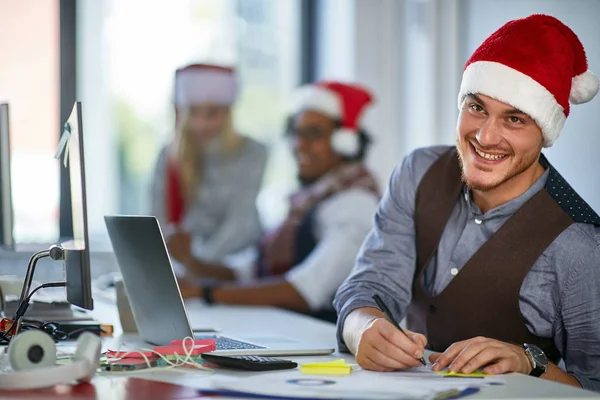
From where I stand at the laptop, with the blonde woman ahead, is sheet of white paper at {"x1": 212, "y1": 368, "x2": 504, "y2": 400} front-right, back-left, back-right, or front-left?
back-right

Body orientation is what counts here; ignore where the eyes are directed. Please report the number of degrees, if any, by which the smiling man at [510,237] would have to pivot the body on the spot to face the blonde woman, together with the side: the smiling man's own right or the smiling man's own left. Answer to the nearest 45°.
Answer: approximately 90° to the smiling man's own right

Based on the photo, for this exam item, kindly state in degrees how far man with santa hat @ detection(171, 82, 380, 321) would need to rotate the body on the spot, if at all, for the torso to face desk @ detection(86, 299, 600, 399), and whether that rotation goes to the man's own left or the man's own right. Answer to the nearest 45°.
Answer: approximately 45° to the man's own left

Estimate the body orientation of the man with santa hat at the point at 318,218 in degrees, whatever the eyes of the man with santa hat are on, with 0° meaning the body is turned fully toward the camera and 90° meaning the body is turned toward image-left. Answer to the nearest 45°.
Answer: approximately 45°

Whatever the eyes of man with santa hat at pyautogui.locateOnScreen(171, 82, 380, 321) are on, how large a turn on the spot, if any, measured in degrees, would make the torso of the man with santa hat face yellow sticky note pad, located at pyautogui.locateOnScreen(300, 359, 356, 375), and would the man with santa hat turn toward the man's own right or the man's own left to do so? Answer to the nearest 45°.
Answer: approximately 45° to the man's own left

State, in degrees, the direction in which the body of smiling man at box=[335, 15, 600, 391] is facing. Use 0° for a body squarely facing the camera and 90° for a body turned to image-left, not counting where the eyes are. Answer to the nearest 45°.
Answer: approximately 45°
